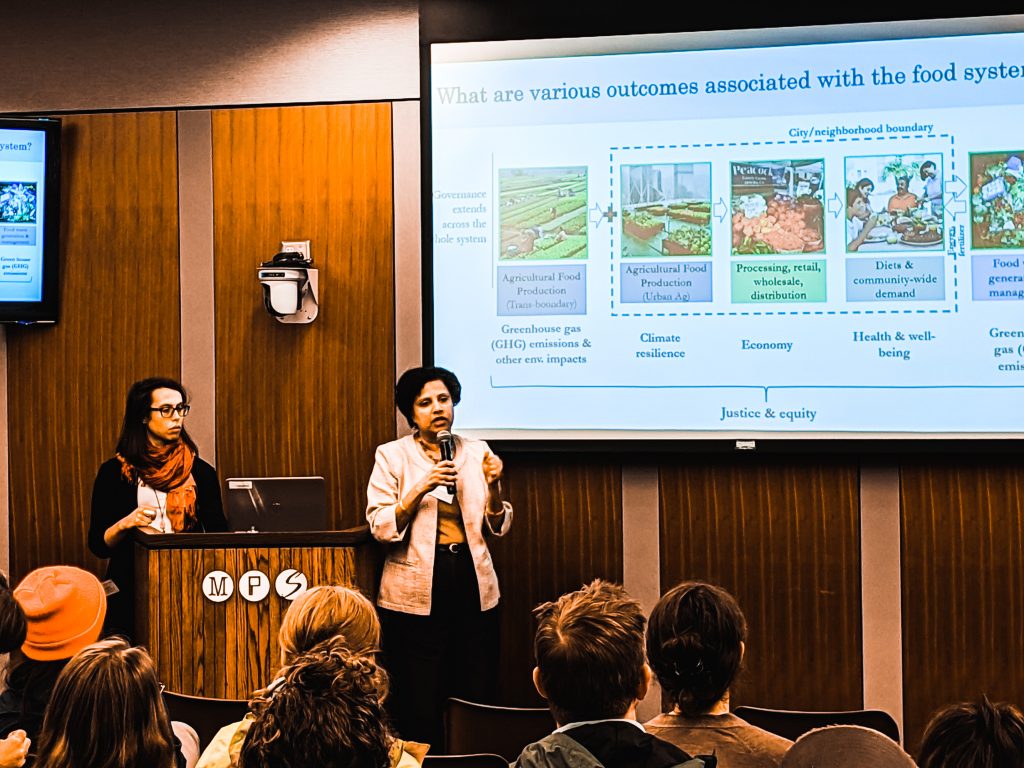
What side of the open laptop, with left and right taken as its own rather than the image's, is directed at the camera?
back

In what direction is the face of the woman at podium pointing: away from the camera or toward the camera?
toward the camera

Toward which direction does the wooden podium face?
toward the camera

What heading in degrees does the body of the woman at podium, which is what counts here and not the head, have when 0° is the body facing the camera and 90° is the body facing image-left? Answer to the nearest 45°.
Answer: approximately 315°
